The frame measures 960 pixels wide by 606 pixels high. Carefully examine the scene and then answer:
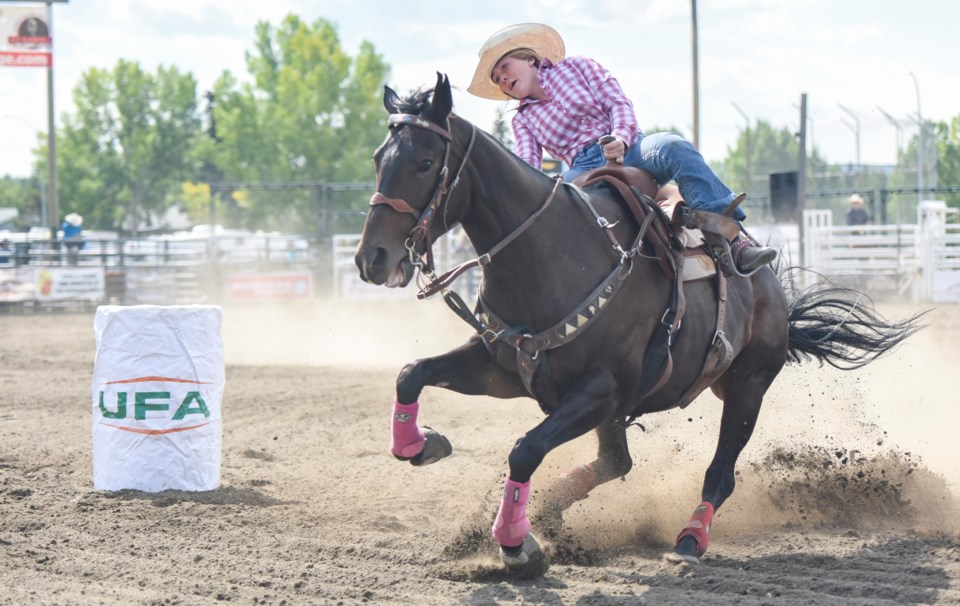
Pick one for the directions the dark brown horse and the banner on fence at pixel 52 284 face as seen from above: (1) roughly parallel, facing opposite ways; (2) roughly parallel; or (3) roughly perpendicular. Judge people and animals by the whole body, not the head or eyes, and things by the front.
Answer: roughly perpendicular

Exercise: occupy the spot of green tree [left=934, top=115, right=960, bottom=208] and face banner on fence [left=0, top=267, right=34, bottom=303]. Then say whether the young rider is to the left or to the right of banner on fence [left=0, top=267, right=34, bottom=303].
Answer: left

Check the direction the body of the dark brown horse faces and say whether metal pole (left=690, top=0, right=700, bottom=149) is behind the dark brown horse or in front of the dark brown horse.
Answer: behind

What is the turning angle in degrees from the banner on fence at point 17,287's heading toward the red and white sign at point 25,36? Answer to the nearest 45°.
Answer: approximately 180°

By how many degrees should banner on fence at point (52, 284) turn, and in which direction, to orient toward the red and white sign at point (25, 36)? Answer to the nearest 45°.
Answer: approximately 180°

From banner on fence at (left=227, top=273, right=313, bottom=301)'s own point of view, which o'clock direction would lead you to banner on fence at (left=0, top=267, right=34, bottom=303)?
banner on fence at (left=0, top=267, right=34, bottom=303) is roughly at 3 o'clock from banner on fence at (left=227, top=273, right=313, bottom=301).

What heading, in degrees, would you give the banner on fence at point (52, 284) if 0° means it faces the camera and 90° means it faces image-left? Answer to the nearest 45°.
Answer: approximately 0°

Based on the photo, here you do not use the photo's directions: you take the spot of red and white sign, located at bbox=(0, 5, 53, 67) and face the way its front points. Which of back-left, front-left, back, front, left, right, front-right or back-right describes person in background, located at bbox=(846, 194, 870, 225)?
front-left

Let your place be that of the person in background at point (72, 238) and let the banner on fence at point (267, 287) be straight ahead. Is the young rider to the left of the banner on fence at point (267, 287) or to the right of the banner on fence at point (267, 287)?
right

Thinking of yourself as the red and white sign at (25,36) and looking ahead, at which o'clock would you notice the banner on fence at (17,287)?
The banner on fence is roughly at 12 o'clock from the red and white sign.

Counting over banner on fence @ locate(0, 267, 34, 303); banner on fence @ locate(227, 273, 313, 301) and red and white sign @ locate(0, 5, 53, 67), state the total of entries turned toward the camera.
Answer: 3

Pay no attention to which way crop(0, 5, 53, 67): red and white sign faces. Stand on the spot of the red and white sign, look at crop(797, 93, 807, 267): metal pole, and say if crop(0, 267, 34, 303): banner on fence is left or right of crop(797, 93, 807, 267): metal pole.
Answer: right
